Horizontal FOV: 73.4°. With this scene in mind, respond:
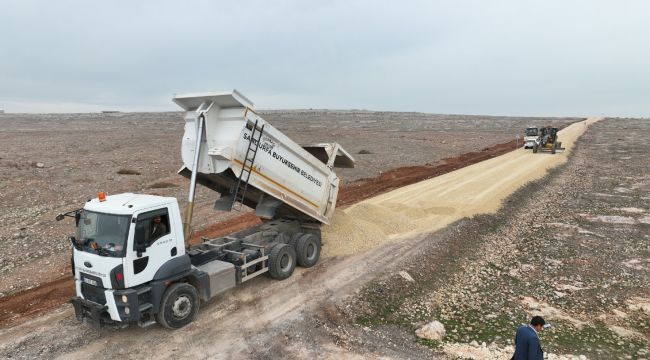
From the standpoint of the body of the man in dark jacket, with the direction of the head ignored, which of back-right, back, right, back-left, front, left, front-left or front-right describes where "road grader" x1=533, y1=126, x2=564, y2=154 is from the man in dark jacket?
front-left

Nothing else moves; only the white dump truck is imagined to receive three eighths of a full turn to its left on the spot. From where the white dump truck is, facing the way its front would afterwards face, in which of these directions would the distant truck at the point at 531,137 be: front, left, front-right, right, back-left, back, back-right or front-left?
front-left

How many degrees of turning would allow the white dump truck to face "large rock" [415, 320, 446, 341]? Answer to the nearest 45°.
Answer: approximately 90° to its left

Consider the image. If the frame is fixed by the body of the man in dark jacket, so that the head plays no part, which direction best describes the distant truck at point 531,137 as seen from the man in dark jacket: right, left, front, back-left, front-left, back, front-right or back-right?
front-left

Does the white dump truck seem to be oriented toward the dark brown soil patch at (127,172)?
no

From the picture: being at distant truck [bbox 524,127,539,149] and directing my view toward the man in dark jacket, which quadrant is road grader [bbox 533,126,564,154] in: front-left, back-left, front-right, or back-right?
front-left

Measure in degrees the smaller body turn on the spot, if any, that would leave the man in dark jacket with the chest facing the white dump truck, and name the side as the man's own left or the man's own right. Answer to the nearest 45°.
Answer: approximately 135° to the man's own left

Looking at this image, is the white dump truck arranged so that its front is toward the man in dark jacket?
no

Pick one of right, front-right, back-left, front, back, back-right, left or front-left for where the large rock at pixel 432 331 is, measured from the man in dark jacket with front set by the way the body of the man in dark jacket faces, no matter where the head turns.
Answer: left

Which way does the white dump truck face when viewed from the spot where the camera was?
facing the viewer and to the left of the viewer

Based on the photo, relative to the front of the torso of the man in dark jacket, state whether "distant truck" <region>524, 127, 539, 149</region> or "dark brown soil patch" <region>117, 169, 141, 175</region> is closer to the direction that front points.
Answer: the distant truck

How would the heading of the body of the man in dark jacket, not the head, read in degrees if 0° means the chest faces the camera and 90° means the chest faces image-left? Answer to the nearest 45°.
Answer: approximately 225°
